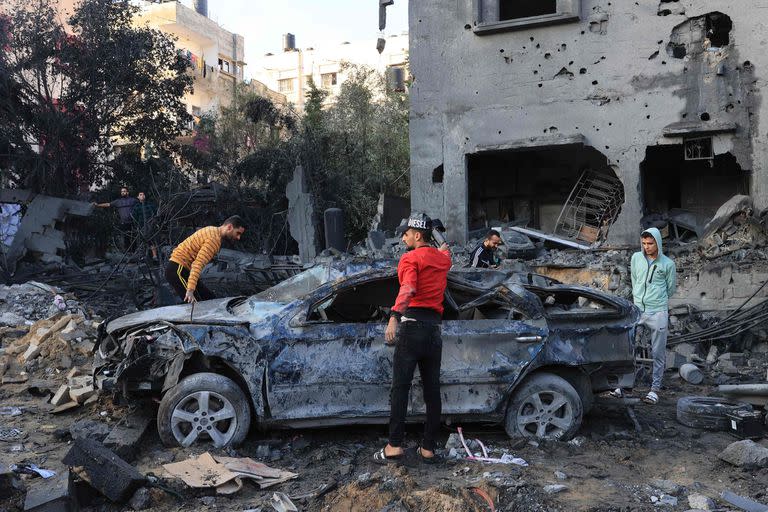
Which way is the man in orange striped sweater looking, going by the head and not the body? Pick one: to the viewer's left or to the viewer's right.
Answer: to the viewer's right

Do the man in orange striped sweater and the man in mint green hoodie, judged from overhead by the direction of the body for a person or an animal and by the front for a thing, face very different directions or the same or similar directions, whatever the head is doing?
very different directions

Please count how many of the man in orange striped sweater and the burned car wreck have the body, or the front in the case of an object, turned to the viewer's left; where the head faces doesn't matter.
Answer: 1

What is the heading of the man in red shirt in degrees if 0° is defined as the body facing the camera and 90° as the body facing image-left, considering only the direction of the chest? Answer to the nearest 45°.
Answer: approximately 135°

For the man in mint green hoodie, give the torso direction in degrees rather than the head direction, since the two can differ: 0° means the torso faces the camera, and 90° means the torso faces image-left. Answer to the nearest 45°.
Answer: approximately 45°

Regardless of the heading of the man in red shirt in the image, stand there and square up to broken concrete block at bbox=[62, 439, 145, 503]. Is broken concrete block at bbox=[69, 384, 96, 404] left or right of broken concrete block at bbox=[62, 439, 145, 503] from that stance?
right

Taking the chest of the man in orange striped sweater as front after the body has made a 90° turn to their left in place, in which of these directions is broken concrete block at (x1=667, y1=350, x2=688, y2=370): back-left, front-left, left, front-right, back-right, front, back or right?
right

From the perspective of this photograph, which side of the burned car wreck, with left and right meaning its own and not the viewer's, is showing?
left

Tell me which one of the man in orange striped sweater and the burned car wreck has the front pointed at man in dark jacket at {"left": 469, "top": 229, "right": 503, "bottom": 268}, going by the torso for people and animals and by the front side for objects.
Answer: the man in orange striped sweater

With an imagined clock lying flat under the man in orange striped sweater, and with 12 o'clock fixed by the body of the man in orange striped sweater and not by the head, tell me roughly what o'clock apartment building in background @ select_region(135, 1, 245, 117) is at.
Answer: The apartment building in background is roughly at 9 o'clock from the man in orange striped sweater.

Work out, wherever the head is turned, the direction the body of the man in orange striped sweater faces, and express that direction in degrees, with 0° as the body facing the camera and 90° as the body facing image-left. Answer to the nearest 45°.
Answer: approximately 270°
